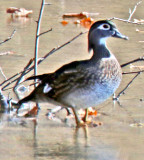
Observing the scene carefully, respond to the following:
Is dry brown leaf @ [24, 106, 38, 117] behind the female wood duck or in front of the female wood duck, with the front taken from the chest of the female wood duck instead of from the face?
behind

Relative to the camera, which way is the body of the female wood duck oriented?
to the viewer's right
